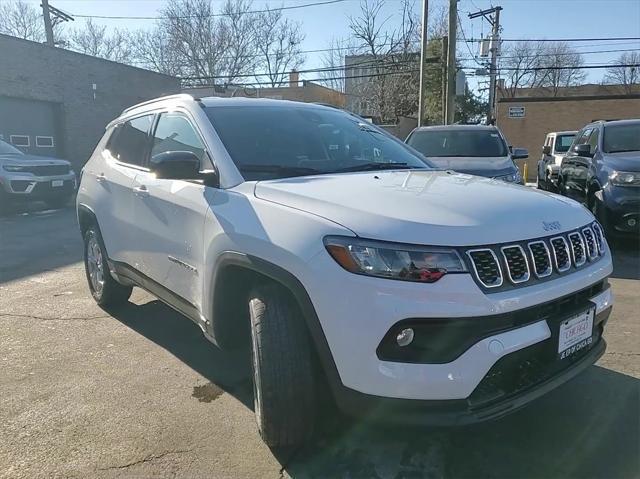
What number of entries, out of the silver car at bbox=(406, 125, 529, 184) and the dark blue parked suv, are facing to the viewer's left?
0

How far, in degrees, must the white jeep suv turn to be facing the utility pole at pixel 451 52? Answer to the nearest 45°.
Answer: approximately 135° to its left

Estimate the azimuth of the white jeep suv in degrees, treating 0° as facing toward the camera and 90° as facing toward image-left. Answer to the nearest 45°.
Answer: approximately 315°

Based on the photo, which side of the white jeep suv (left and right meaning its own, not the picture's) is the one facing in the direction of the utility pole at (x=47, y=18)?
back

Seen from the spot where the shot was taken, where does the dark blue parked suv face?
facing the viewer and to the right of the viewer

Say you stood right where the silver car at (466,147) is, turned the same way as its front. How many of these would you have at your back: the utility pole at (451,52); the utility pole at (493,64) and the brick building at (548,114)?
3

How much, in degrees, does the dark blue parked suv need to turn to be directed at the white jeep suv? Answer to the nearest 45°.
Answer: approximately 45° to its right

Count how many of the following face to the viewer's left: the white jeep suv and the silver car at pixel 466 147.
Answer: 0

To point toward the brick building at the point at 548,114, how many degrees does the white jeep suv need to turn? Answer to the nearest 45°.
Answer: approximately 135° to its left
